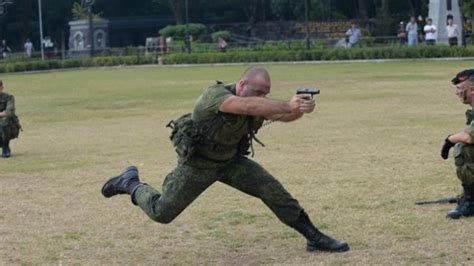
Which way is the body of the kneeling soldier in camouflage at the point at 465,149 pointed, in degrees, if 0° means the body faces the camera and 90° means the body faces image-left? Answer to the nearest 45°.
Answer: approximately 90°

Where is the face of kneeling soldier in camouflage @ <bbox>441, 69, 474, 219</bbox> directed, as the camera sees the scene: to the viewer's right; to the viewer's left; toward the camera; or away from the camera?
to the viewer's left

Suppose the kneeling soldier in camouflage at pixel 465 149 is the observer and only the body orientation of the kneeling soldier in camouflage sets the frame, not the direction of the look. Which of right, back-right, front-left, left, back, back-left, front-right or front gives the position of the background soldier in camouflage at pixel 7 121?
front-right

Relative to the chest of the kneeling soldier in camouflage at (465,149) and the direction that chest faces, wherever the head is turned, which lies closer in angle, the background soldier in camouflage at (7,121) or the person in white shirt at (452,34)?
the background soldier in camouflage

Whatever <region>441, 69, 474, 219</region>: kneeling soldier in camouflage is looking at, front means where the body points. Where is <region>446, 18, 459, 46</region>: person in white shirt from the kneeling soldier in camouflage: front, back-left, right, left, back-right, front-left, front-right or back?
right

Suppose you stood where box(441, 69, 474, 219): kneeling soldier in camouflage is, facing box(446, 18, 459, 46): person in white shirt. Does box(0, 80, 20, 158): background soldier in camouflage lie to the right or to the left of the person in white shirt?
left
